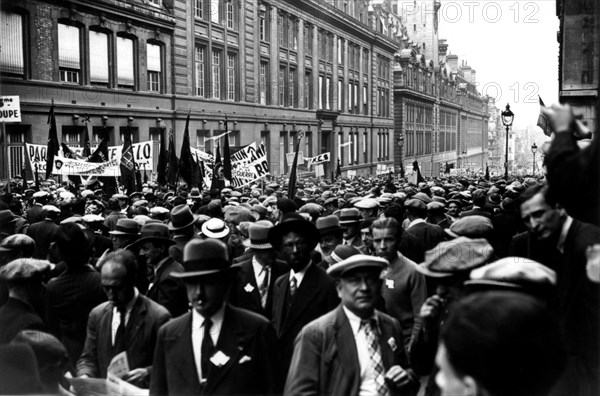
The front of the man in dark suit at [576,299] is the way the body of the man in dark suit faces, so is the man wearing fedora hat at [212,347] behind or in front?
in front

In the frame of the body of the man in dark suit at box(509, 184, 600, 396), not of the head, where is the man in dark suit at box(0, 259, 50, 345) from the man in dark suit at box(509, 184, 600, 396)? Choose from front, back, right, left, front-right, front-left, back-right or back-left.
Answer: front-right

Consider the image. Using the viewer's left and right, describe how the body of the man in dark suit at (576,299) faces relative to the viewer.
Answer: facing the viewer and to the left of the viewer

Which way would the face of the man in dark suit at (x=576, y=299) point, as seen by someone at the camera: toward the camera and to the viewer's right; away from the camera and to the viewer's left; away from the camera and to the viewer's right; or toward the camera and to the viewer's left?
toward the camera and to the viewer's left

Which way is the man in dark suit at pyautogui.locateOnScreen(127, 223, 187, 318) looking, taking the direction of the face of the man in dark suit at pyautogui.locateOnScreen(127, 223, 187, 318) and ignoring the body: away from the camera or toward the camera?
toward the camera

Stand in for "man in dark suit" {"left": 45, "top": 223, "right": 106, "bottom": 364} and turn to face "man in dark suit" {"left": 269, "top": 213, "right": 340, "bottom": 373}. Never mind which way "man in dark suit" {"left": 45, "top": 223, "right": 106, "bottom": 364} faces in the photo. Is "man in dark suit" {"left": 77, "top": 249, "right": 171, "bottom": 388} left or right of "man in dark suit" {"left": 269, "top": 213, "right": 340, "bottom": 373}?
right

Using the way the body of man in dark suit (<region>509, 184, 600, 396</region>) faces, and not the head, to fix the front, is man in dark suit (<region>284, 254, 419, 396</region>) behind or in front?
in front

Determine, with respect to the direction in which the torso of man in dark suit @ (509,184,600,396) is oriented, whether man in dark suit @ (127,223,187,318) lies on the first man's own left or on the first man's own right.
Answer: on the first man's own right

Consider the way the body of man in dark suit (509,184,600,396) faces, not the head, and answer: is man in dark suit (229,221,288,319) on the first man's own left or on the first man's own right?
on the first man's own right
